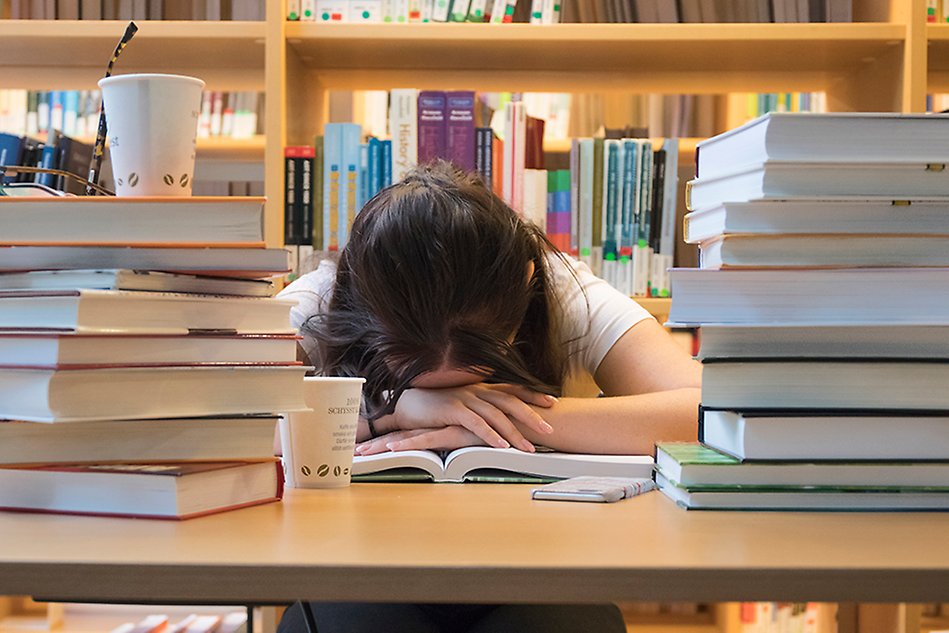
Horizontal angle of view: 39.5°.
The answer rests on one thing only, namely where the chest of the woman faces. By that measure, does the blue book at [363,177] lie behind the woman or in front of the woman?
behind

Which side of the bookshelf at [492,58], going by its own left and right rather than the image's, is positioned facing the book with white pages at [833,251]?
front

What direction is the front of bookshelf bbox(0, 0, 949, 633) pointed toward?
toward the camera

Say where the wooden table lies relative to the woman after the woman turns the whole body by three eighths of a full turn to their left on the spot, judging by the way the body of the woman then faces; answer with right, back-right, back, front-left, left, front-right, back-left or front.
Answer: back-right

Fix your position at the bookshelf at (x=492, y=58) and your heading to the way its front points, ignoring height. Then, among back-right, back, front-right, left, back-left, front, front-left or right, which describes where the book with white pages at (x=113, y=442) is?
front

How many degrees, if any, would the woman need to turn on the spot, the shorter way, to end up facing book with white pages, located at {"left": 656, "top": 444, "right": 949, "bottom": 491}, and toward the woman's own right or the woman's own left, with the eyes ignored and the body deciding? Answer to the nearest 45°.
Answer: approximately 45° to the woman's own left

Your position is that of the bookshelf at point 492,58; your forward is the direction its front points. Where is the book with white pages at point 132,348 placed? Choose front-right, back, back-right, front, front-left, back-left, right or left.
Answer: front

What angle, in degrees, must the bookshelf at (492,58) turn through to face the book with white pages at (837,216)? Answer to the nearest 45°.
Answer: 0° — it already faces it

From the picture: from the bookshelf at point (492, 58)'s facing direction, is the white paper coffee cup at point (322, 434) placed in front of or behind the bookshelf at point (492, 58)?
in front

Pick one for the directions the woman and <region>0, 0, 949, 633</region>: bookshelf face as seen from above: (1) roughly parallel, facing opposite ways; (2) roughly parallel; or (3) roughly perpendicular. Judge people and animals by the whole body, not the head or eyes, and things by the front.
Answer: roughly parallel

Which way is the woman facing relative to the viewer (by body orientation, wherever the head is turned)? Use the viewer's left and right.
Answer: facing the viewer

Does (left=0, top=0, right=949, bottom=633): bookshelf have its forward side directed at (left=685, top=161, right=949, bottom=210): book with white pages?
yes

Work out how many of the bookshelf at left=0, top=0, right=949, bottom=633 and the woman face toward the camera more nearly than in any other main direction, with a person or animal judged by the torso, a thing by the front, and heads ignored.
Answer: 2
